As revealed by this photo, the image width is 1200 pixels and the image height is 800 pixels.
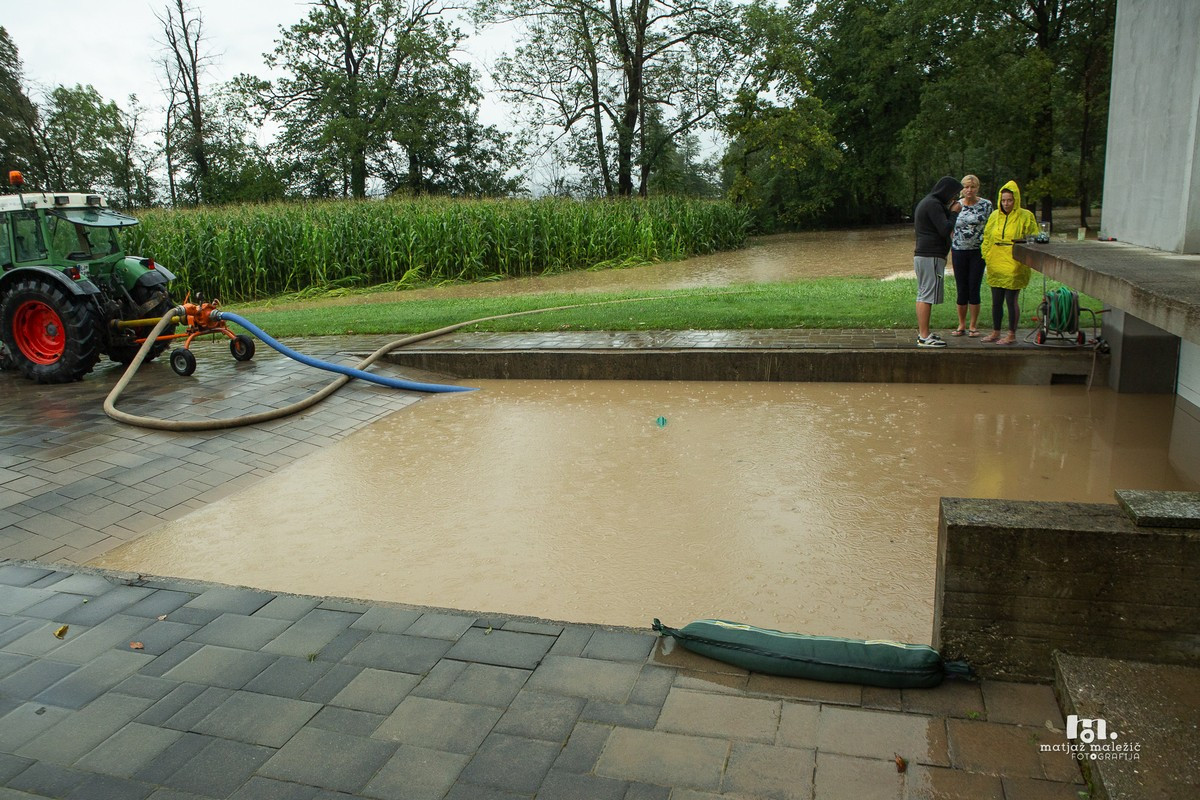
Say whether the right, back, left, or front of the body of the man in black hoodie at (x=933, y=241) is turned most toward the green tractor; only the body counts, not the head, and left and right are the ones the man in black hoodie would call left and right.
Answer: back

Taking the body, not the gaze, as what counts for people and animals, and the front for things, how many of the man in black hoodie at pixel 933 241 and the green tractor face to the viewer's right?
1

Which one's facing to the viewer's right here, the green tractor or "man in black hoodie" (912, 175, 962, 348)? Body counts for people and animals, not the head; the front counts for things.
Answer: the man in black hoodie

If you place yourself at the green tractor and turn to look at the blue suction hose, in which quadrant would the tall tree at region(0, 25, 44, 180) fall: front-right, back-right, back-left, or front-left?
back-left

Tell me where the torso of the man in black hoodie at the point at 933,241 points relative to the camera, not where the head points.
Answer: to the viewer's right

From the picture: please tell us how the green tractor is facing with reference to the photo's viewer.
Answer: facing away from the viewer and to the left of the viewer

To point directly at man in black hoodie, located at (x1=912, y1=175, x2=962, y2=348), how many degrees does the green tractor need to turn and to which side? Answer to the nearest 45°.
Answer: approximately 180°

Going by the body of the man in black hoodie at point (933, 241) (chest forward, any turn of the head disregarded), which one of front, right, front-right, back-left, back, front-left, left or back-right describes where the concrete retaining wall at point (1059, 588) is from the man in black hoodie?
right

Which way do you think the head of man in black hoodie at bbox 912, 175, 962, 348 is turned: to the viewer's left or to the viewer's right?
to the viewer's right

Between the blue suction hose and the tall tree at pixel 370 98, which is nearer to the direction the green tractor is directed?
the tall tree

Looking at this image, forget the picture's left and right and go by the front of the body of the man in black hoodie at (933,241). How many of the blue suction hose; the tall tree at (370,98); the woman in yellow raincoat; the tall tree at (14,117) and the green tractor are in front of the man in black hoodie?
1

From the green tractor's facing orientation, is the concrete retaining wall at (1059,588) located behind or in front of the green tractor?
behind

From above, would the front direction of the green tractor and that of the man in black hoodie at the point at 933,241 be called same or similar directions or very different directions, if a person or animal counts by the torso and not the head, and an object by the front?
very different directions

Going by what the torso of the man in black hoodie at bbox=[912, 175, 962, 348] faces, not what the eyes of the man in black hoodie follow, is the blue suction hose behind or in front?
behind

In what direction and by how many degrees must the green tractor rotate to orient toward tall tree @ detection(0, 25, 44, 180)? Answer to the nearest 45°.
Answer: approximately 45° to its right
